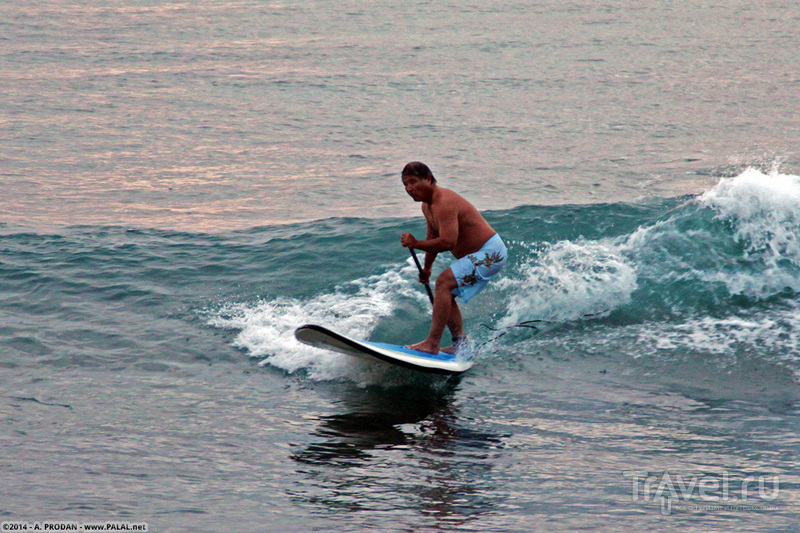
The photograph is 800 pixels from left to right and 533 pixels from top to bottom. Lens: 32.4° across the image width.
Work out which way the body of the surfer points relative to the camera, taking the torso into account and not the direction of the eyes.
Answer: to the viewer's left

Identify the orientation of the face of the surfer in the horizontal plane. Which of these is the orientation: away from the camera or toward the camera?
toward the camera
